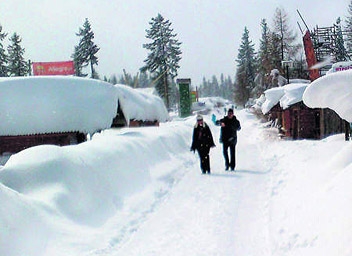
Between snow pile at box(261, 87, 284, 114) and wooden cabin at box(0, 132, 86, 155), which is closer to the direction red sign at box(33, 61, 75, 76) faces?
the wooden cabin

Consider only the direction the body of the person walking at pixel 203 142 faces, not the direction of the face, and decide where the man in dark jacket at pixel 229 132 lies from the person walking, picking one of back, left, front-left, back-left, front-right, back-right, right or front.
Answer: left

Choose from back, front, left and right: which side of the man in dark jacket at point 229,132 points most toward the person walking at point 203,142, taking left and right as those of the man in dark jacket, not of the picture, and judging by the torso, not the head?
right

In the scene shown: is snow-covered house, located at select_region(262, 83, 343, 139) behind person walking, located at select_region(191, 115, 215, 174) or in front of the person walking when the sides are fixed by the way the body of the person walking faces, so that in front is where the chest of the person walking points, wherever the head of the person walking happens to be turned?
behind

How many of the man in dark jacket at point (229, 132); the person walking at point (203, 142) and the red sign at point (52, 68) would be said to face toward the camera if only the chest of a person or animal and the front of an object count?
3

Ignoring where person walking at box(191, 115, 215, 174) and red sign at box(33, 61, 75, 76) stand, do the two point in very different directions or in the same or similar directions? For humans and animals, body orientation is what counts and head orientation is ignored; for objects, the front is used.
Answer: same or similar directions

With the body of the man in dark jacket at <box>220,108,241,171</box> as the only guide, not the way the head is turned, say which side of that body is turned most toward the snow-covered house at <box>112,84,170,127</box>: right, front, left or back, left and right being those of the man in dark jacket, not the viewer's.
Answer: back

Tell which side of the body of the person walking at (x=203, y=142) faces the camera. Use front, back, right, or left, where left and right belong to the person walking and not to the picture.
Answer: front

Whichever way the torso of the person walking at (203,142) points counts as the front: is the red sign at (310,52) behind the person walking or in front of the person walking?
behind

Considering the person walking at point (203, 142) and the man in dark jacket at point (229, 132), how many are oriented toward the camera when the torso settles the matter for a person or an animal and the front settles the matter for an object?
2

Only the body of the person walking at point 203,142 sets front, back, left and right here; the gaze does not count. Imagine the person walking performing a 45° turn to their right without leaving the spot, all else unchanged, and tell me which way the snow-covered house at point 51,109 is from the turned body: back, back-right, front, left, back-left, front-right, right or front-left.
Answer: right

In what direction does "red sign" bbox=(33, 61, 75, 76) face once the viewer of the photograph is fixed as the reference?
facing the viewer

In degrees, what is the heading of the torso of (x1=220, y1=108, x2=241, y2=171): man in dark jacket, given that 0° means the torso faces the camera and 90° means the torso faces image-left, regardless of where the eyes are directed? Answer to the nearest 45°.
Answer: approximately 0°

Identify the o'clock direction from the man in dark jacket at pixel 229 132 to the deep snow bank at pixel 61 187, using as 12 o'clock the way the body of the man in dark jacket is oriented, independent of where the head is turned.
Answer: The deep snow bank is roughly at 1 o'clock from the man in dark jacket.
